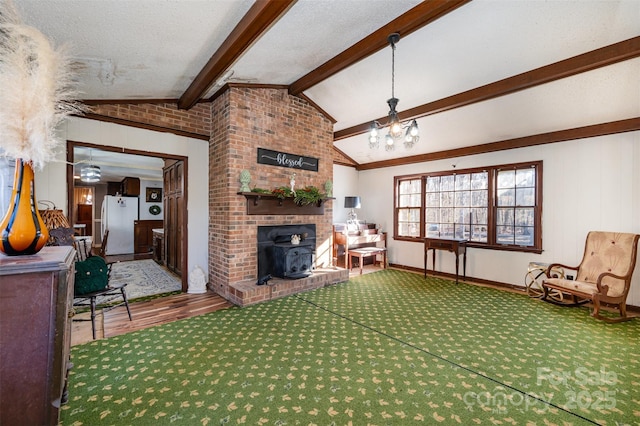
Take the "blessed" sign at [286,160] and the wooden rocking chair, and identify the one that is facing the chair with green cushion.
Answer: the wooden rocking chair

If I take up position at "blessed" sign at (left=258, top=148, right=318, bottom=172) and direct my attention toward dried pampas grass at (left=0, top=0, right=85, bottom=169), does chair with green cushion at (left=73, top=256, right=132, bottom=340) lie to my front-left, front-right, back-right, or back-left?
front-right

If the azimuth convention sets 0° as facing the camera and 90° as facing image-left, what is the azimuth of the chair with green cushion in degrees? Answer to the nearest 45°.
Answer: approximately 315°

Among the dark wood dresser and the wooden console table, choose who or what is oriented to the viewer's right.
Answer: the dark wood dresser

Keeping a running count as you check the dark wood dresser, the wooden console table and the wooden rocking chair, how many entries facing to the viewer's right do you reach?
1

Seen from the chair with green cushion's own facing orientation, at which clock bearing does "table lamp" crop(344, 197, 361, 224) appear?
The table lamp is roughly at 10 o'clock from the chair with green cushion.

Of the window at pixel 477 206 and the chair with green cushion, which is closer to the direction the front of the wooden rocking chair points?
the chair with green cushion

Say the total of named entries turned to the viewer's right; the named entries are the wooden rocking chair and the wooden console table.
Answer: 0

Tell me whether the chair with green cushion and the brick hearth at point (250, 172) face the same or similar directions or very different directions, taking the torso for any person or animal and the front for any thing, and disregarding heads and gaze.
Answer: same or similar directions
